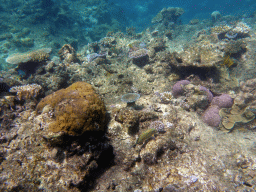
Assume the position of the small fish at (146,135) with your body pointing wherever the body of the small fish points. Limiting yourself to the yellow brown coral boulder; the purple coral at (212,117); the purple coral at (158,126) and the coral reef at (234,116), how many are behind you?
1

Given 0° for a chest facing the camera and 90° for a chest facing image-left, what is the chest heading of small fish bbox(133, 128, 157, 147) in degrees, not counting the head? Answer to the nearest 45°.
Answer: approximately 270°

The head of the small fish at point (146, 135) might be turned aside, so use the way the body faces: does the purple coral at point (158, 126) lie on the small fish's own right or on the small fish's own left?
on the small fish's own left

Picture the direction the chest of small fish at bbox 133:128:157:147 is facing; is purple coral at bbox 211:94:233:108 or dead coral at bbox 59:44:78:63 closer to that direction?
the purple coral

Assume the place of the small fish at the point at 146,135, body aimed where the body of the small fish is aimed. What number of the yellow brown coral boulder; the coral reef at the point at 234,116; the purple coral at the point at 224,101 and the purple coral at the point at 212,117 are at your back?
1
